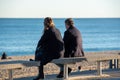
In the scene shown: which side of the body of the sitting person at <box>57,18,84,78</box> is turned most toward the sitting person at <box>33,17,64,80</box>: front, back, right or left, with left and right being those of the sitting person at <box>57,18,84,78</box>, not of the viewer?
left

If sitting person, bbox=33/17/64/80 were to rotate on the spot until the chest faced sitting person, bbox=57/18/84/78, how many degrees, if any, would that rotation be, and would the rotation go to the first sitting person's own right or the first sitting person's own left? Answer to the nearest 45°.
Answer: approximately 135° to the first sitting person's own right

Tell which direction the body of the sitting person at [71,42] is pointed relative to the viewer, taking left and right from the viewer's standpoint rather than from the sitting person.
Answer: facing away from the viewer and to the left of the viewer

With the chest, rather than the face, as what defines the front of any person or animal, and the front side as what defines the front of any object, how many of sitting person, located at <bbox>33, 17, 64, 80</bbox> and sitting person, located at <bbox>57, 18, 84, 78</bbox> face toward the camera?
0
